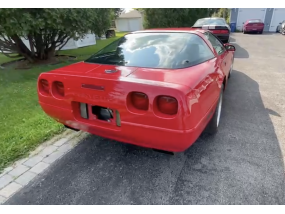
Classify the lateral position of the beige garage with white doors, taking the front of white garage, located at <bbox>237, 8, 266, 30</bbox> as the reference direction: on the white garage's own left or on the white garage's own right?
on the white garage's own right

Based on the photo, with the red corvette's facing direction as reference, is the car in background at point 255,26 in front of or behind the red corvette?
in front

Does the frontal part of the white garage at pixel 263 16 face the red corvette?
yes

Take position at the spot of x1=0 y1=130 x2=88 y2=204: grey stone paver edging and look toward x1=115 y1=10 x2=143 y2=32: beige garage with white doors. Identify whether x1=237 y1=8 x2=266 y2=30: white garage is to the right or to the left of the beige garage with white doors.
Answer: right

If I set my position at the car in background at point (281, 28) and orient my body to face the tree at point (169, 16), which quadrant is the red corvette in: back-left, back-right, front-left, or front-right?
front-left

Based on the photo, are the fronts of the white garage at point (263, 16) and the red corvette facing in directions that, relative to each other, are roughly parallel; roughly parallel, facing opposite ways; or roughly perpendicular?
roughly parallel, facing opposite ways

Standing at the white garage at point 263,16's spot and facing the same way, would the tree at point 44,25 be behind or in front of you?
in front

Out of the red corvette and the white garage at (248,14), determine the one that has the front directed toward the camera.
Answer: the white garage

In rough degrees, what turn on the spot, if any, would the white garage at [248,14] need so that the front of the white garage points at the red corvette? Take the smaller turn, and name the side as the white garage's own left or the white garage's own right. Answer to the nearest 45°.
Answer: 0° — it already faces it

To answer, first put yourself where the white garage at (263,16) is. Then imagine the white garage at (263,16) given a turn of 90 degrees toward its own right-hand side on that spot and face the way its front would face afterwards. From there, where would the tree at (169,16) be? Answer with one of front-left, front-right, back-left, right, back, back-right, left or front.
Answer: front-left

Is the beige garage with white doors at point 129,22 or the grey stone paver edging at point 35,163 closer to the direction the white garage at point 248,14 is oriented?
the grey stone paver edging

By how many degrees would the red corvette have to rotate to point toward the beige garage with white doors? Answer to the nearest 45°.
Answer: approximately 45° to its left

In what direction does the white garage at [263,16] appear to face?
toward the camera

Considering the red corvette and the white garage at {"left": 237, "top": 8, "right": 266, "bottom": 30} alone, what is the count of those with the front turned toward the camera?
1

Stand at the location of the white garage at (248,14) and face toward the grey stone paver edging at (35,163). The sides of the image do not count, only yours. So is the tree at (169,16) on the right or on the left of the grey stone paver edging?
right

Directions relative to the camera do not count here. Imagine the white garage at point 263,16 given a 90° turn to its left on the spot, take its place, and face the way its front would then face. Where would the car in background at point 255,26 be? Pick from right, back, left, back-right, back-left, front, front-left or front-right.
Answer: right

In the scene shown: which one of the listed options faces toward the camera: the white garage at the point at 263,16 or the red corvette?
the white garage

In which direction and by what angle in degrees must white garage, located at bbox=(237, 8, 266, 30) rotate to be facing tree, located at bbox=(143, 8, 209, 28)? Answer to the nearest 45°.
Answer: approximately 45° to its right

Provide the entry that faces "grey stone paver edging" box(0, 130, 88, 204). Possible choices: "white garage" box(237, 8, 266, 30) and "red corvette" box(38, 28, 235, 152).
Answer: the white garage

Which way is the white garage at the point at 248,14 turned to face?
toward the camera

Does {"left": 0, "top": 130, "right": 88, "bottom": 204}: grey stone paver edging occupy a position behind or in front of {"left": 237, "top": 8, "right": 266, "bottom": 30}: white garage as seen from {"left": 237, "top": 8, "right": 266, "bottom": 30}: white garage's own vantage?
in front

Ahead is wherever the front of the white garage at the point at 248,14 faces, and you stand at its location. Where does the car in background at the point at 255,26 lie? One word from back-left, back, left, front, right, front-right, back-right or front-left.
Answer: front
